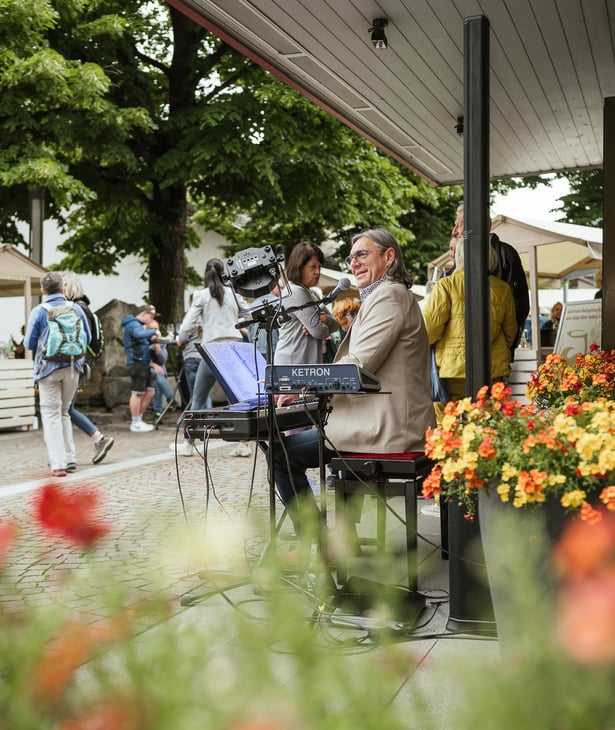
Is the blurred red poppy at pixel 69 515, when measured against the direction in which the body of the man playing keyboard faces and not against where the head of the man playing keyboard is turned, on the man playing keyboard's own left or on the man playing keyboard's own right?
on the man playing keyboard's own left

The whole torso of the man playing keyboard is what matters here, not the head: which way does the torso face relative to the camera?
to the viewer's left

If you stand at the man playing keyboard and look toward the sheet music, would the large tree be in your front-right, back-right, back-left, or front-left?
front-right

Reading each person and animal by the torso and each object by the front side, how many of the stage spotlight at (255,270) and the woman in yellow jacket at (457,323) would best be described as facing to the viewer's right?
0

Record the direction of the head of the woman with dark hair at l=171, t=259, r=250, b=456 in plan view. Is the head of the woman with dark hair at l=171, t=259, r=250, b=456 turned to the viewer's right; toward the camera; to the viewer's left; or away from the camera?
away from the camera

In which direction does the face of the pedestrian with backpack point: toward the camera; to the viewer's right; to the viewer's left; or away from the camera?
away from the camera

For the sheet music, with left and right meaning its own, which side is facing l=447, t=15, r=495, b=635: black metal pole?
front

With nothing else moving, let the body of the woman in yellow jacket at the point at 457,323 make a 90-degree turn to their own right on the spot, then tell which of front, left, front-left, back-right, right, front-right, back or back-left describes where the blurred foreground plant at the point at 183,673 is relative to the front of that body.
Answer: right

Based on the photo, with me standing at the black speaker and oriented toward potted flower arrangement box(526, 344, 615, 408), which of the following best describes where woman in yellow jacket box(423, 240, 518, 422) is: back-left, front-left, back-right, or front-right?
front-left

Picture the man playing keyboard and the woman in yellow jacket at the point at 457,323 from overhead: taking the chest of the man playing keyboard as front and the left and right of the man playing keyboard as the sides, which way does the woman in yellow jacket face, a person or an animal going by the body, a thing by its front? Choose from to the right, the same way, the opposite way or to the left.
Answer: to the right
